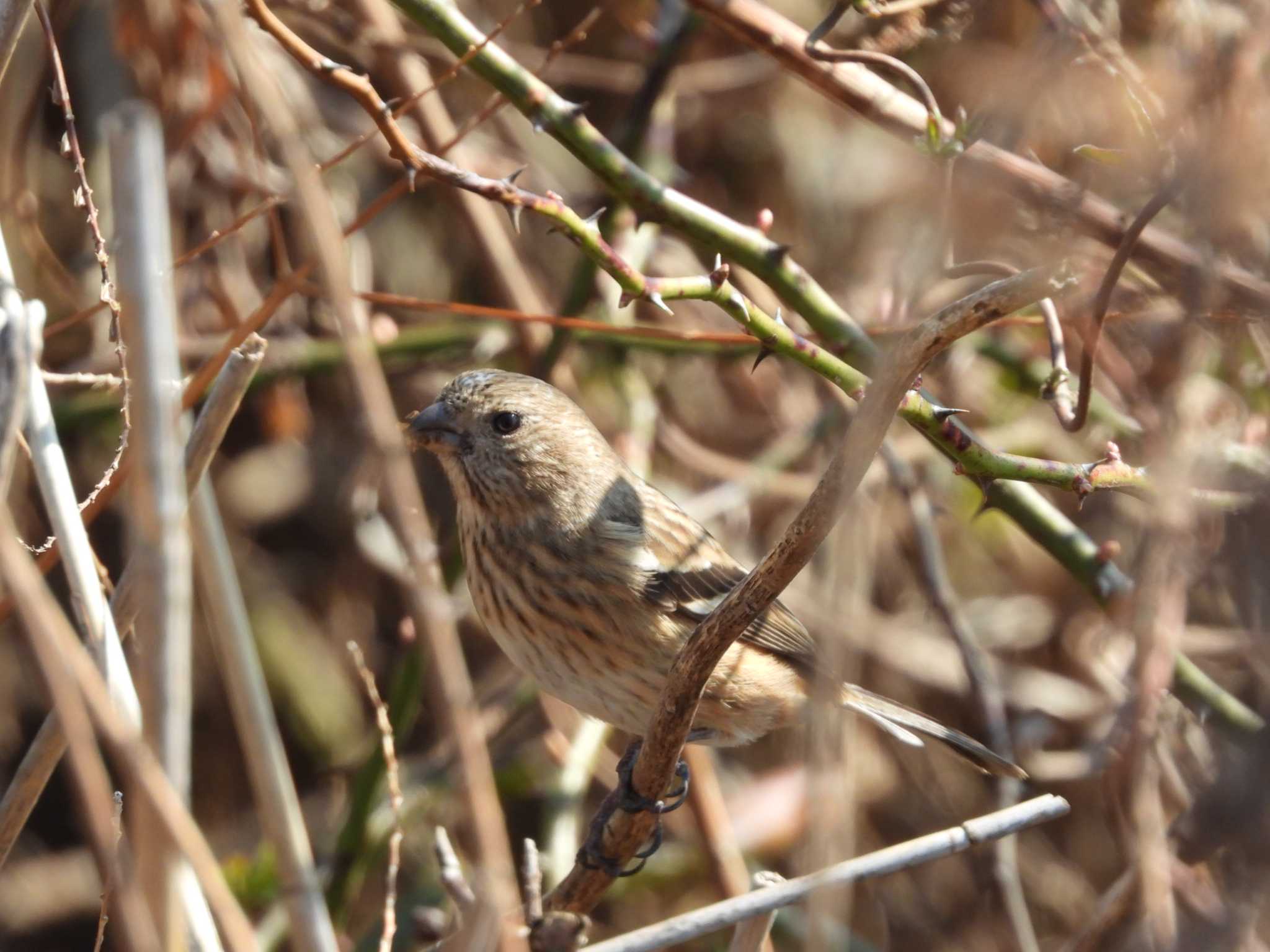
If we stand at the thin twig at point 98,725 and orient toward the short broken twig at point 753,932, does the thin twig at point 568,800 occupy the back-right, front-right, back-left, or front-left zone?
front-left

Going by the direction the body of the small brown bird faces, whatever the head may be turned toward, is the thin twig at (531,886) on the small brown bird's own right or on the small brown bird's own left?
on the small brown bird's own left

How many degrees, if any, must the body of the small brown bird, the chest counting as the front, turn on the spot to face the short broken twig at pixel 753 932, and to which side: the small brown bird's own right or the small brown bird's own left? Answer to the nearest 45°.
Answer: approximately 90° to the small brown bird's own left

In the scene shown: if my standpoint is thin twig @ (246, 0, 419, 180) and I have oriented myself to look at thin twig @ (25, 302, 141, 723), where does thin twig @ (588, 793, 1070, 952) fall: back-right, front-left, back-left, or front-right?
front-left

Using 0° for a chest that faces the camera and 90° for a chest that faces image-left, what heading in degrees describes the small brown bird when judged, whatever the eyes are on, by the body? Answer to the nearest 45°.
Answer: approximately 90°

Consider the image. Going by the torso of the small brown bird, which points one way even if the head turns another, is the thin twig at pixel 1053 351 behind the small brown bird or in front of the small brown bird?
behind
